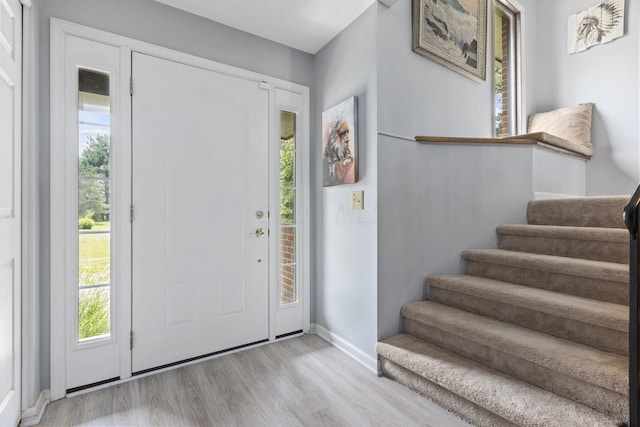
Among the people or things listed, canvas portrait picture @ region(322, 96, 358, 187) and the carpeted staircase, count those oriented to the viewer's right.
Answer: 0

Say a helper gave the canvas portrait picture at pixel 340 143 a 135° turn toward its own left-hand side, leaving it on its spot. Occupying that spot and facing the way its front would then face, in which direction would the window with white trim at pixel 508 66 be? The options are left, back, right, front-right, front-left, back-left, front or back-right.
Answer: front-left

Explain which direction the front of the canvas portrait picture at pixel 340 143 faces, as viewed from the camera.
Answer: facing the viewer and to the left of the viewer

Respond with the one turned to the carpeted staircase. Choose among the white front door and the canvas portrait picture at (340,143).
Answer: the white front door

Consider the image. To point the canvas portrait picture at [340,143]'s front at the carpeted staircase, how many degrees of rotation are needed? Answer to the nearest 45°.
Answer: approximately 90° to its left

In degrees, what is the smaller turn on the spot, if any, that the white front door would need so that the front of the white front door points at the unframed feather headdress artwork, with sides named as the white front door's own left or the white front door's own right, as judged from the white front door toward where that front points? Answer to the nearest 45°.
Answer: approximately 45° to the white front door's own left

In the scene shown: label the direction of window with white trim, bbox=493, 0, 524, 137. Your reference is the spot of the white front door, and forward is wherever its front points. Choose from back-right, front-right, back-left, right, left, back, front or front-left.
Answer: front-left

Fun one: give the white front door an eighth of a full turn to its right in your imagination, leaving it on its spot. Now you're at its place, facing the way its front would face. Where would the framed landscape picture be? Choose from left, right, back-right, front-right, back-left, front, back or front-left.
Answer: left
